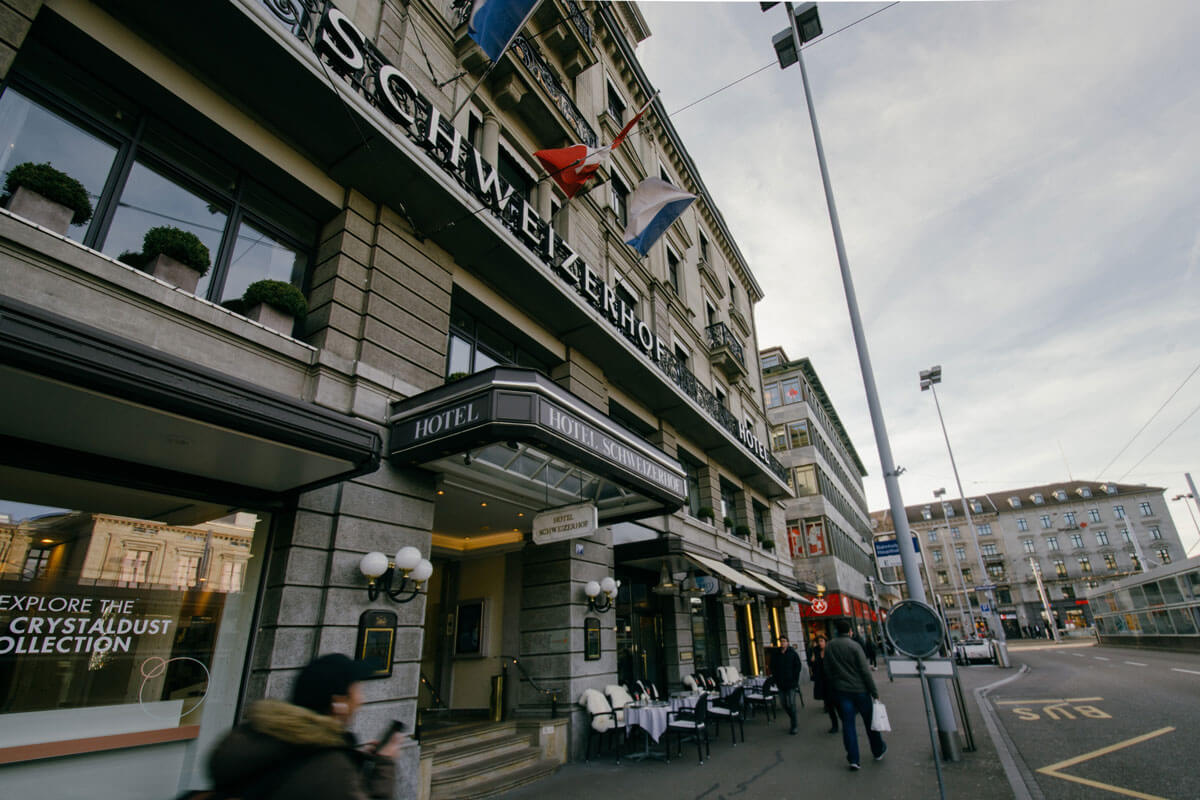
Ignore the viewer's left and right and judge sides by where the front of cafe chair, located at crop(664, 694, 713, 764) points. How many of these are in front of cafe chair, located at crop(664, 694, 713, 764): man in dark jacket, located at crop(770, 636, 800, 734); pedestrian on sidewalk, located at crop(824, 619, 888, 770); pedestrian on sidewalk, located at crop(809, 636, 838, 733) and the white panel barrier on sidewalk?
0

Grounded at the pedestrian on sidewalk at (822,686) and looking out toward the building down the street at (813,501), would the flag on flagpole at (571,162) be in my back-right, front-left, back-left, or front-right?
back-left

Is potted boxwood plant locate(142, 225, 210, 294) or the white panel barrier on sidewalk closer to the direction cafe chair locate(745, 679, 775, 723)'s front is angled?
the potted boxwood plant

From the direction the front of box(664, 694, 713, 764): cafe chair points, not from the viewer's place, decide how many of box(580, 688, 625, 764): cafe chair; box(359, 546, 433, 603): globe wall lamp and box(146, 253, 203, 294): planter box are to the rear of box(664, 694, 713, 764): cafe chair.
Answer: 0

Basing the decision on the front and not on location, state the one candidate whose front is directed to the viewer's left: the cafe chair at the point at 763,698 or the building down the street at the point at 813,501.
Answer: the cafe chair

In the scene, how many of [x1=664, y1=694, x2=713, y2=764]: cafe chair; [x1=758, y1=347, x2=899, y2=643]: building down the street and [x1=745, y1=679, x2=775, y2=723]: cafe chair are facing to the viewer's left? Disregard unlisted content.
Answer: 2

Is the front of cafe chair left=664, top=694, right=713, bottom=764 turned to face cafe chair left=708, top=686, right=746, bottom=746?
no

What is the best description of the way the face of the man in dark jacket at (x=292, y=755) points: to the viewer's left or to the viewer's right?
to the viewer's right

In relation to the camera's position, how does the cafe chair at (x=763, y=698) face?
facing to the left of the viewer

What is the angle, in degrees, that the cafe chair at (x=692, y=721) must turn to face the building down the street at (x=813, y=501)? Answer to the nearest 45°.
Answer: approximately 90° to its right

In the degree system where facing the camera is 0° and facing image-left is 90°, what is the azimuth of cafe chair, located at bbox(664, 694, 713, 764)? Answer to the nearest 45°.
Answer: approximately 90°

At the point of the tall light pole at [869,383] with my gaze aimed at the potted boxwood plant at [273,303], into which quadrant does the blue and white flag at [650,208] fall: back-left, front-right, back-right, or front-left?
front-right

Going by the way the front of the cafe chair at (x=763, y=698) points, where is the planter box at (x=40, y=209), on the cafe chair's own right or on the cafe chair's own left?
on the cafe chair's own left

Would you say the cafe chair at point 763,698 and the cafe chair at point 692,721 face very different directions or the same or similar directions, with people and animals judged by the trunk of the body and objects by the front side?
same or similar directions

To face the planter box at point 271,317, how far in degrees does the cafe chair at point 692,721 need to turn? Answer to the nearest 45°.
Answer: approximately 45° to its left

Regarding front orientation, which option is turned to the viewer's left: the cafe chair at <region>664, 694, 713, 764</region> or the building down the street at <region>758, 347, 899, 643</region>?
the cafe chair

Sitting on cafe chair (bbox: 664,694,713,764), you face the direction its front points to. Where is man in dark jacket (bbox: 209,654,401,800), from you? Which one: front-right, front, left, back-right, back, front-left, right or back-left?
left
